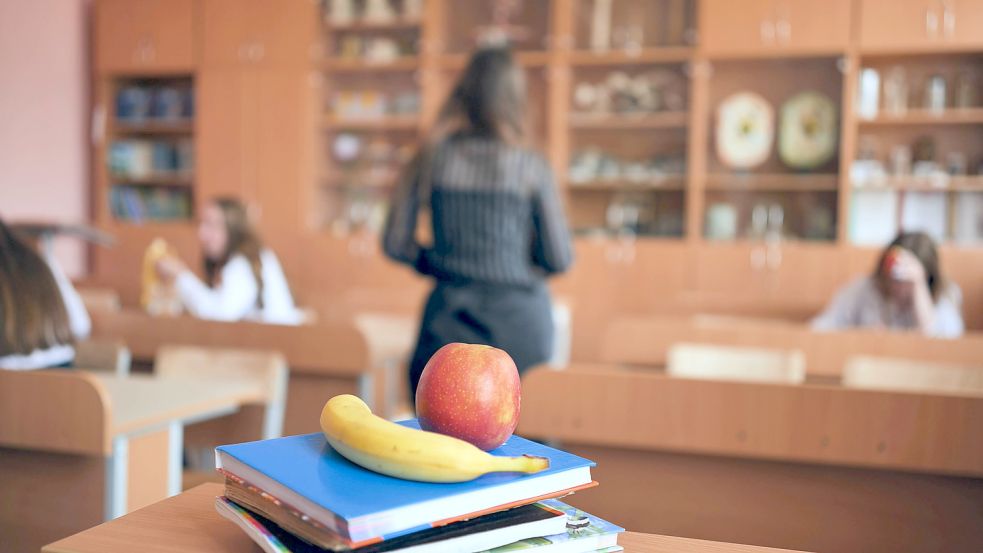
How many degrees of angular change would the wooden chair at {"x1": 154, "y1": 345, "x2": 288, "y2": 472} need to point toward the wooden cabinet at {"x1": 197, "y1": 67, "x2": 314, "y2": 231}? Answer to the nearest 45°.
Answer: approximately 135° to its right

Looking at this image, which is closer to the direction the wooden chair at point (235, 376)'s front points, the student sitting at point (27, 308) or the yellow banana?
the yellow banana

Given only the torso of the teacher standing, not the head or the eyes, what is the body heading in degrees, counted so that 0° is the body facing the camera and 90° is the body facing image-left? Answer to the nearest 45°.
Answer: approximately 180°

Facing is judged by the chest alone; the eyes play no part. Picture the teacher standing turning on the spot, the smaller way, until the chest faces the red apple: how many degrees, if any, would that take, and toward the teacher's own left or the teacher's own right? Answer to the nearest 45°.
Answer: approximately 180°

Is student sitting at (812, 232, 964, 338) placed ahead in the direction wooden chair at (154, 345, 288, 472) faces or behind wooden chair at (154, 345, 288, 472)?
behind

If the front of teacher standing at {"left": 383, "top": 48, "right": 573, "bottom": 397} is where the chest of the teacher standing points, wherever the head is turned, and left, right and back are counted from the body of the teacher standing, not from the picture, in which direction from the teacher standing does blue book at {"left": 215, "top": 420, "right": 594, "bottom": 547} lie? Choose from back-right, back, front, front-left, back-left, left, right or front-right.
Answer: back

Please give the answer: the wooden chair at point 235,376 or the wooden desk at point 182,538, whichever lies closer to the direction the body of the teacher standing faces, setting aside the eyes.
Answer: the wooden chair

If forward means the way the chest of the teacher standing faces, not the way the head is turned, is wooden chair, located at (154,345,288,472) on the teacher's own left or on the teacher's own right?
on the teacher's own left
